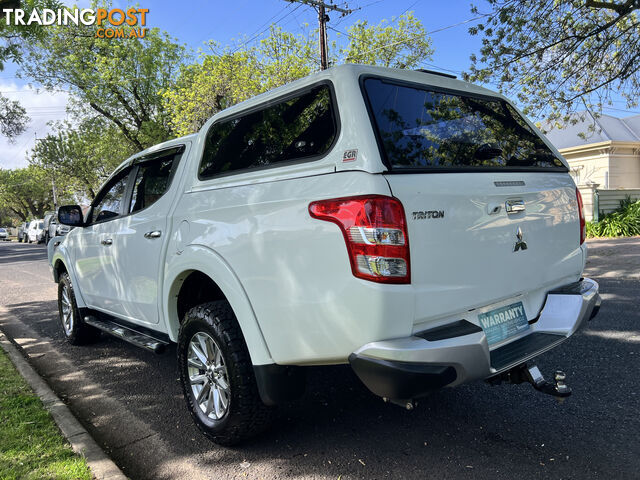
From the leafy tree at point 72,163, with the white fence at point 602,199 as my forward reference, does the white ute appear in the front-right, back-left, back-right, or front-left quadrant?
front-right

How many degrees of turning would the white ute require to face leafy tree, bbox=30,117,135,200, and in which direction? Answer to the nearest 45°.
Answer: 0° — it already faces it

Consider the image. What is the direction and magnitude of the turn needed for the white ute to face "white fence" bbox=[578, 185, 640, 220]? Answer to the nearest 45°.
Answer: approximately 90° to its right

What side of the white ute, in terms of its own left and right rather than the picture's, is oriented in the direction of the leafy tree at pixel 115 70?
front

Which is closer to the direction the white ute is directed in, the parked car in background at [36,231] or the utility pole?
the parked car in background

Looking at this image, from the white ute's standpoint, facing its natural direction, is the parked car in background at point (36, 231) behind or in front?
in front

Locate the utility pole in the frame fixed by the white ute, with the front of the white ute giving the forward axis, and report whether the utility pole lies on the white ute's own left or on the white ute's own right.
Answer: on the white ute's own right

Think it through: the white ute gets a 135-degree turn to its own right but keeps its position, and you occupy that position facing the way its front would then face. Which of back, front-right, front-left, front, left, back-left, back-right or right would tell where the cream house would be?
front-left

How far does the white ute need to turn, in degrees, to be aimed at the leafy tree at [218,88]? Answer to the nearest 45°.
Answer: approximately 45° to its right

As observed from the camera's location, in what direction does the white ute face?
facing away from the viewer and to the left of the viewer
